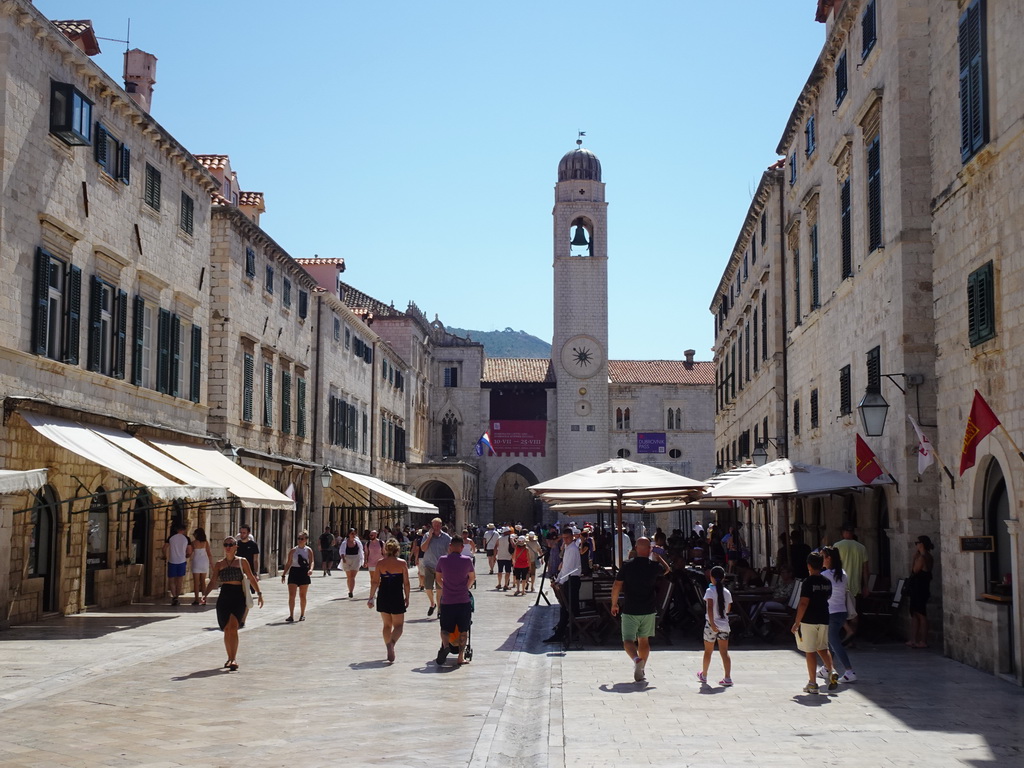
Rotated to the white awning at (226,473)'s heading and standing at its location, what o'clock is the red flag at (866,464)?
The red flag is roughly at 12 o'clock from the white awning.

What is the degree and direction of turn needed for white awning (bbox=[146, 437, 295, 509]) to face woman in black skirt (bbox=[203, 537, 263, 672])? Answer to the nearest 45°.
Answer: approximately 45° to its right

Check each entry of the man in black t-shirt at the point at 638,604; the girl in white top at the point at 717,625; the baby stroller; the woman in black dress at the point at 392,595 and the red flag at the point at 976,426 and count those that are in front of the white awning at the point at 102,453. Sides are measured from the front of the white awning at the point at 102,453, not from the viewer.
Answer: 5

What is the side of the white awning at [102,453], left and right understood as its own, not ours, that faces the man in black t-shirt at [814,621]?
front

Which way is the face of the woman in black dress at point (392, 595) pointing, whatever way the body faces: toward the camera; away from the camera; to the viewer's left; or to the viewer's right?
away from the camera

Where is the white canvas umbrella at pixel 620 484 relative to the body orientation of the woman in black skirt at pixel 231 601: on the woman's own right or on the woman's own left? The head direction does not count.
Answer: on the woman's own left

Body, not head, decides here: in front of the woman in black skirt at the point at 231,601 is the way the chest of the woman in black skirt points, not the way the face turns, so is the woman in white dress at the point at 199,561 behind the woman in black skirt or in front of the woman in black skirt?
behind

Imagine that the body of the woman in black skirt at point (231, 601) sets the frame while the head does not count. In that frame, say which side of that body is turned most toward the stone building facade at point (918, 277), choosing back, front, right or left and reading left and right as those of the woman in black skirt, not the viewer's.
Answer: left

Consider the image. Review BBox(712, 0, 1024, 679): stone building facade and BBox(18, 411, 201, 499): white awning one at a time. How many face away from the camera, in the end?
0

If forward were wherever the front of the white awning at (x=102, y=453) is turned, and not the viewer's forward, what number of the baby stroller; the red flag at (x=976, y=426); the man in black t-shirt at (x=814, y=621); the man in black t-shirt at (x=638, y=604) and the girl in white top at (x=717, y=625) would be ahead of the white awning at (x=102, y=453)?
5

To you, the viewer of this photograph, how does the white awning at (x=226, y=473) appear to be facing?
facing the viewer and to the right of the viewer

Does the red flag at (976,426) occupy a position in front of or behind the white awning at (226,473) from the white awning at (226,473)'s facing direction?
in front

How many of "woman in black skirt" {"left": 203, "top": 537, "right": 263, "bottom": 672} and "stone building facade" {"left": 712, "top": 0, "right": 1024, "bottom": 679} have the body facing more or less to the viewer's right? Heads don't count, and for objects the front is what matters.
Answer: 0
